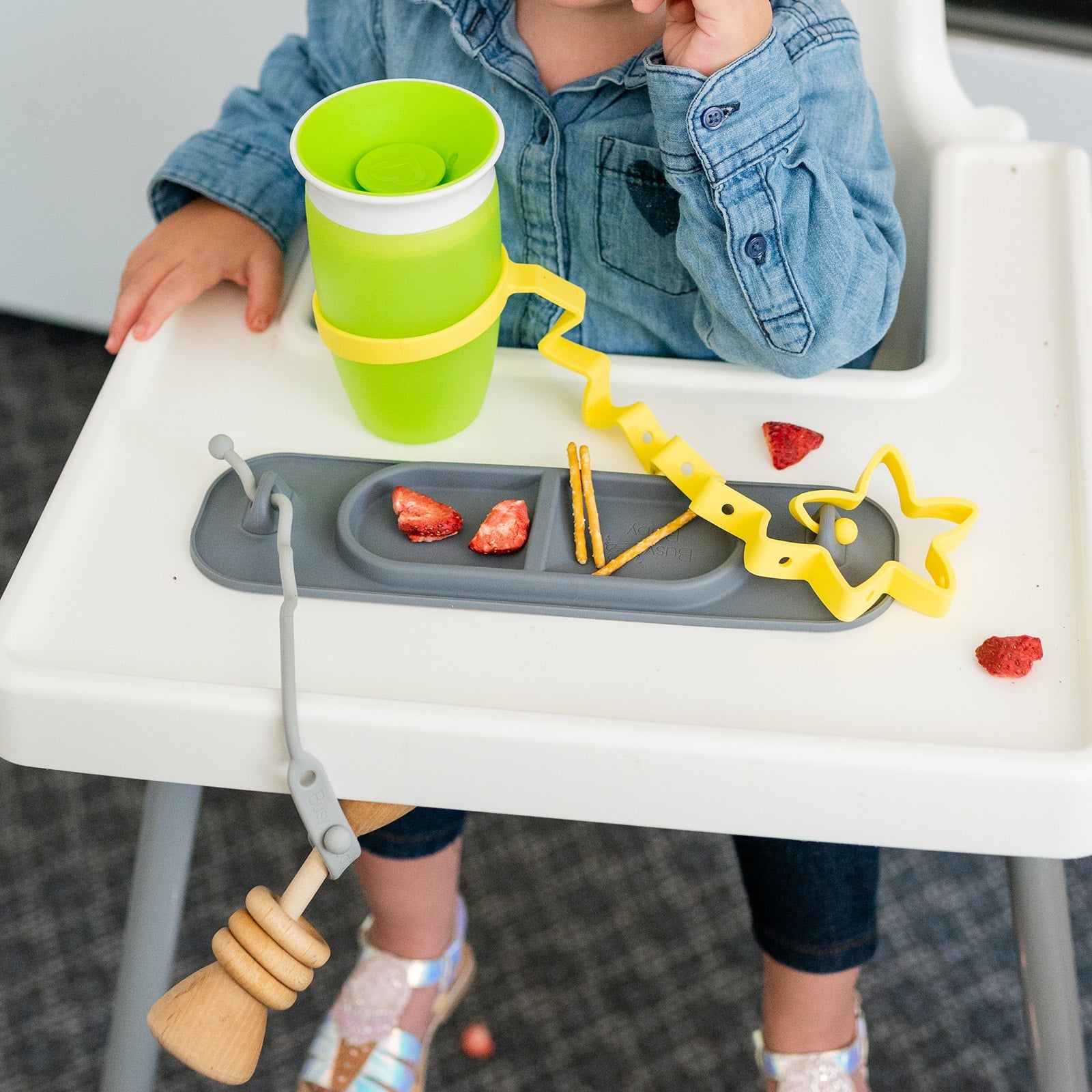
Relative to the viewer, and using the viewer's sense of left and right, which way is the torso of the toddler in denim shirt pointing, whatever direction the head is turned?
facing the viewer
